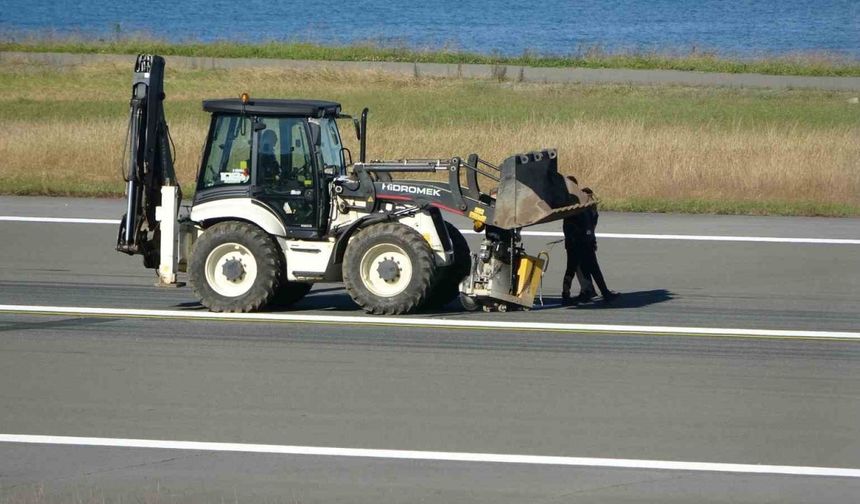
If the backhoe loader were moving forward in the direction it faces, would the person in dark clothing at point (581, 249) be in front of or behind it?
in front

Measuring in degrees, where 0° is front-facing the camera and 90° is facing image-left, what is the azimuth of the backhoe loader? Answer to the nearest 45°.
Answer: approximately 270°
